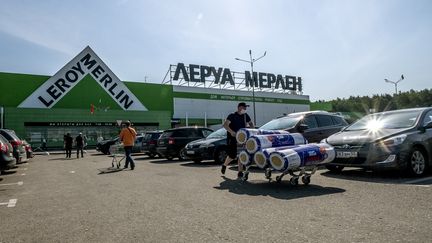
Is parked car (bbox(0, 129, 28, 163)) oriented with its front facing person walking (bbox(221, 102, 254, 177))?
no

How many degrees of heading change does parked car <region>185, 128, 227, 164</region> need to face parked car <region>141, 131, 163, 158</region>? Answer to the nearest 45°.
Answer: approximately 90° to its right

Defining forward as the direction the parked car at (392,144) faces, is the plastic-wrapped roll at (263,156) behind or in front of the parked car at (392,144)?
in front

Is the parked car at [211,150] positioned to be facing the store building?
no

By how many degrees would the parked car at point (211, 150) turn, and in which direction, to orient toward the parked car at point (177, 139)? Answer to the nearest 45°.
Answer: approximately 90° to its right

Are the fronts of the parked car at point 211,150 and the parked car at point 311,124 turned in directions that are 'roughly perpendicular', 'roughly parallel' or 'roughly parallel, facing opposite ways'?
roughly parallel

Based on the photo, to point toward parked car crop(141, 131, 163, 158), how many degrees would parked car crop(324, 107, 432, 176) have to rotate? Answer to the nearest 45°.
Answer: approximately 90° to its right

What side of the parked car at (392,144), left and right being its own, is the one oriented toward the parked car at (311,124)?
right

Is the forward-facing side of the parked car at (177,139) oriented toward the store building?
no

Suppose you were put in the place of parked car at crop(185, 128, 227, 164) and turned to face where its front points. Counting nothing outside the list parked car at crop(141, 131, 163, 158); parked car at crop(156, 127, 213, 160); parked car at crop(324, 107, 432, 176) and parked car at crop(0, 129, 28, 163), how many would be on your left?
1
